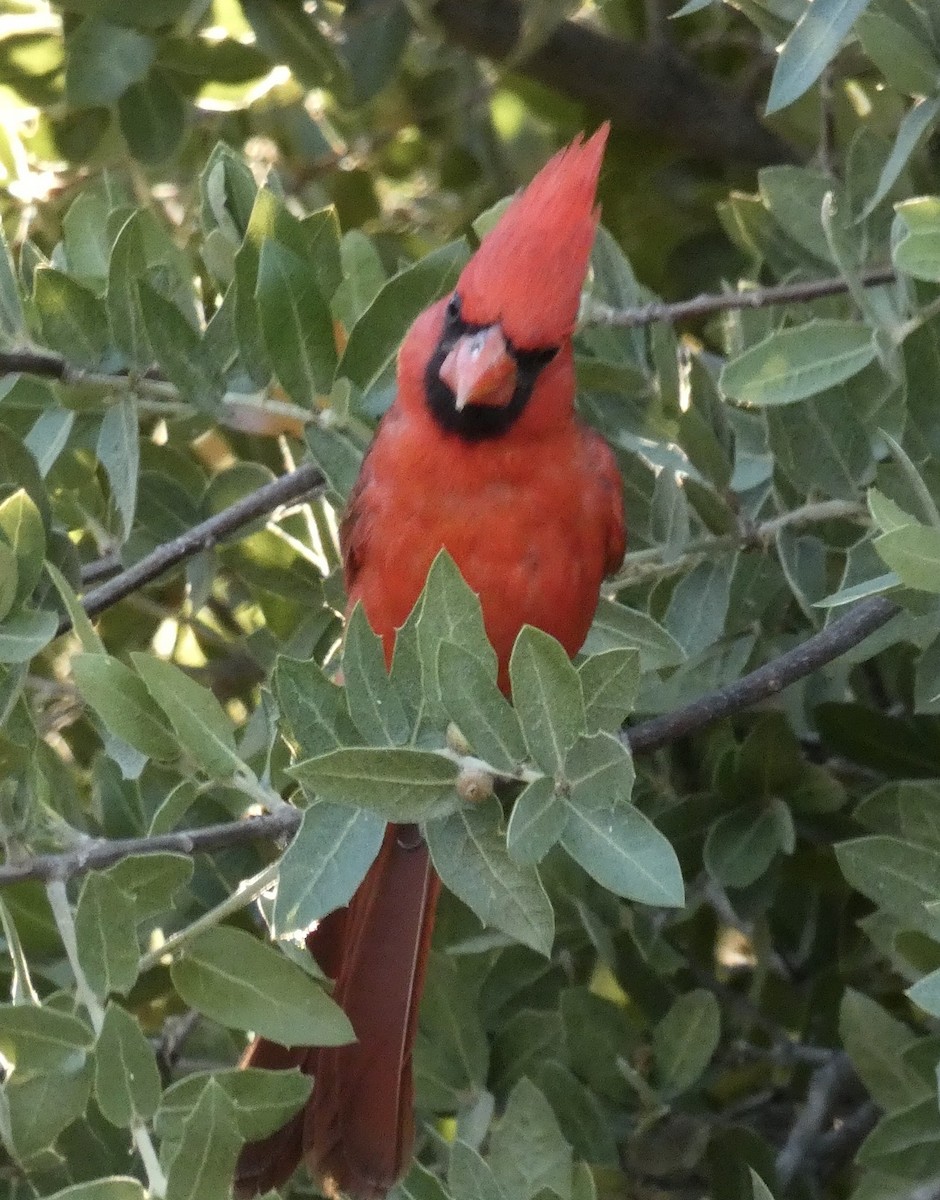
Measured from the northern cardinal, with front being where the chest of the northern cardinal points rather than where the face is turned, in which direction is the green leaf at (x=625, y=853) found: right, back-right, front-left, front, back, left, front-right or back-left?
front

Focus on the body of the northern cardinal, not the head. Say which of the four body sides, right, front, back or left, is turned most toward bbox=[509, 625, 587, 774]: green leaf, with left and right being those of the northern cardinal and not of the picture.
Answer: front

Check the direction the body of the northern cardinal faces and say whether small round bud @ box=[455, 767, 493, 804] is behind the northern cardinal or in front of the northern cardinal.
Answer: in front

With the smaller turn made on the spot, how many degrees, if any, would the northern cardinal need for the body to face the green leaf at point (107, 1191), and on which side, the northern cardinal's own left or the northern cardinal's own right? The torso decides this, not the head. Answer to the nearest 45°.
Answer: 0° — it already faces it

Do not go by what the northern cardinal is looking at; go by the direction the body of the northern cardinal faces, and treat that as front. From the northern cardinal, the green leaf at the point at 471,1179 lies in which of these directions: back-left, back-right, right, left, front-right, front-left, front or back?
front

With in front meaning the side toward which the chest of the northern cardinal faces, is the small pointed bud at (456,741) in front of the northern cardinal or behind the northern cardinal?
in front

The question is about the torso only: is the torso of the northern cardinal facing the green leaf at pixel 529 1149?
yes

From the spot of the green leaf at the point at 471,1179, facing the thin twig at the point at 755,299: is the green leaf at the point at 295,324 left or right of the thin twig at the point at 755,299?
left

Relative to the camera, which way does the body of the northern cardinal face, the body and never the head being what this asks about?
toward the camera
